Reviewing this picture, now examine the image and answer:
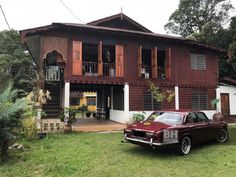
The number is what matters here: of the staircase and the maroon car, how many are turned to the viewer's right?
0

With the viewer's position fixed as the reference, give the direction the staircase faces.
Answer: facing the viewer

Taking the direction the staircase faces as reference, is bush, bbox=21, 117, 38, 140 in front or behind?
in front

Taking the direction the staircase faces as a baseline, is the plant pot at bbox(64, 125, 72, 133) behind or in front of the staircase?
in front

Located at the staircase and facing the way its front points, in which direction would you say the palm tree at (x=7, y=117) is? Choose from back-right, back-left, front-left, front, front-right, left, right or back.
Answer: front

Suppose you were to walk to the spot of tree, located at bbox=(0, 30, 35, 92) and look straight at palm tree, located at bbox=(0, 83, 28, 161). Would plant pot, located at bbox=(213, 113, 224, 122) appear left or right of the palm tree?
left

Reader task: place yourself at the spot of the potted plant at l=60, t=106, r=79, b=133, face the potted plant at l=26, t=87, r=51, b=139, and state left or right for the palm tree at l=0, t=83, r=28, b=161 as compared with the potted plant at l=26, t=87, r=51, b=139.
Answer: left

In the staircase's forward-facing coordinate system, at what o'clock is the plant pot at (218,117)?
The plant pot is roughly at 9 o'clock from the staircase.

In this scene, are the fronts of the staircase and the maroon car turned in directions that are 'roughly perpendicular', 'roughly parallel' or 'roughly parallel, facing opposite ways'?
roughly perpendicular
